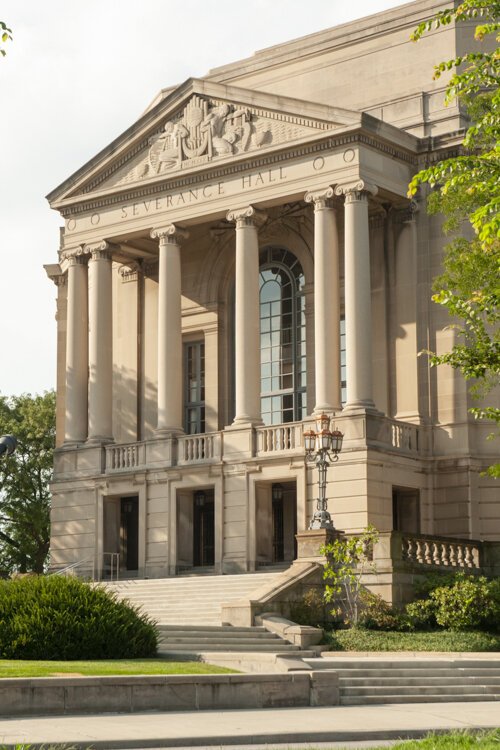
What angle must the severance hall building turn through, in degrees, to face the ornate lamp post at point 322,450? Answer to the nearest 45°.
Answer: approximately 45° to its left

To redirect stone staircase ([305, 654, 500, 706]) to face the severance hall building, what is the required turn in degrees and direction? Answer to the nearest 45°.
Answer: approximately 180°

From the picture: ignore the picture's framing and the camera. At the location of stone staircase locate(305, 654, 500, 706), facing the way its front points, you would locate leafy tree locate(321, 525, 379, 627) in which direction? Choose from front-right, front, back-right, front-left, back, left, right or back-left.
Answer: back

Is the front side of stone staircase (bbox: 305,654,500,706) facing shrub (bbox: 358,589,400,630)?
no

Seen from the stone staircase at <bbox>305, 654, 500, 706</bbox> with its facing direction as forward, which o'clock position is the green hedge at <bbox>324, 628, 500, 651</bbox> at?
The green hedge is roughly at 6 o'clock from the stone staircase.

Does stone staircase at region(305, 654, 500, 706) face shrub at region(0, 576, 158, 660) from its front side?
no

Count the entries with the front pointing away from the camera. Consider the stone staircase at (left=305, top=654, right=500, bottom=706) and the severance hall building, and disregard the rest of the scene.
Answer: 0

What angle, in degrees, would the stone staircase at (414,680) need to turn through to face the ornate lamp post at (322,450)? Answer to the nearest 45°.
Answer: approximately 180°

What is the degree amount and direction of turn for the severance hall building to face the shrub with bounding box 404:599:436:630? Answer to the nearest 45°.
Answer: approximately 45° to its left

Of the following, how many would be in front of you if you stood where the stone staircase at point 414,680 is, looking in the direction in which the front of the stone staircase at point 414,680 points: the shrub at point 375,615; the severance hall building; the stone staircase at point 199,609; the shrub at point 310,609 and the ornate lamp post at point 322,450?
0

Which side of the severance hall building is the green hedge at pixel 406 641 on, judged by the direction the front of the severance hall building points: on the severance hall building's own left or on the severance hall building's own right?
on the severance hall building's own left

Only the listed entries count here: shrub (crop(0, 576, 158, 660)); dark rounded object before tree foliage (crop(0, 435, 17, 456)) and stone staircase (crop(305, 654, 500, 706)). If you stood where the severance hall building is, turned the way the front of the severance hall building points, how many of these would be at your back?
0

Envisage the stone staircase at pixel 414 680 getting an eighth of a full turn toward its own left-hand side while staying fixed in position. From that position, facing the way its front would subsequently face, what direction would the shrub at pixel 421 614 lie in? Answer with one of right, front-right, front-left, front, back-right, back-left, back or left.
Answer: back-left

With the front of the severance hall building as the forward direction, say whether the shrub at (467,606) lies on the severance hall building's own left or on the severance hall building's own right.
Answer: on the severance hall building's own left

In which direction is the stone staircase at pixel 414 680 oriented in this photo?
toward the camera

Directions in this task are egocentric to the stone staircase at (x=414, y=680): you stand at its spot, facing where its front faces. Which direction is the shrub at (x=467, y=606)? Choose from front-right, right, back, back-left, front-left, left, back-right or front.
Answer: back
